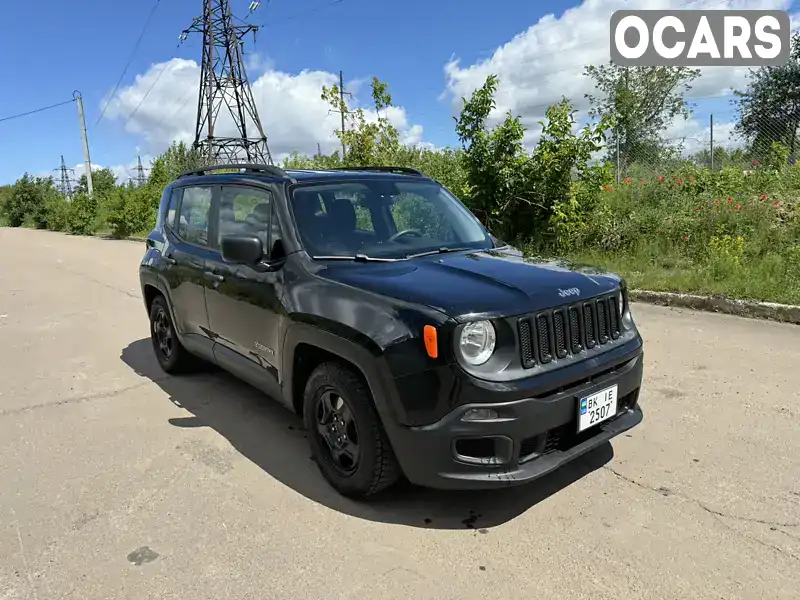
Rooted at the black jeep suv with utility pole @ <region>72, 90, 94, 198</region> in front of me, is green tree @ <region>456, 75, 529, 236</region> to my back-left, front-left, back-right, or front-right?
front-right

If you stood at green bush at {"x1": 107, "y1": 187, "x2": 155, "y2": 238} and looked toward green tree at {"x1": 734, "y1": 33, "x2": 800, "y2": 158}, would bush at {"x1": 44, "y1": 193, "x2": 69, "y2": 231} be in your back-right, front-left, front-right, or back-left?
back-left

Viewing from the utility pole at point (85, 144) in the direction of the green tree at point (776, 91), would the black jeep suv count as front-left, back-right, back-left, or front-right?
front-right

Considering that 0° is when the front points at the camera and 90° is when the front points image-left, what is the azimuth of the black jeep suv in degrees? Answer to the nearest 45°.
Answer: approximately 315°

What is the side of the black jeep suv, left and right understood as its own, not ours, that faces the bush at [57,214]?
back

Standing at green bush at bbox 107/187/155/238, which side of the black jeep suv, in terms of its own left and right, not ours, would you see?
back

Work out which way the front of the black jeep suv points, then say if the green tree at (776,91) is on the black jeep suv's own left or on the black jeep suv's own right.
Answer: on the black jeep suv's own left

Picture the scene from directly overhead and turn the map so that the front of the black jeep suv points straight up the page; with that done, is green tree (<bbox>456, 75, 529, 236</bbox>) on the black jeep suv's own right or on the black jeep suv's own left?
on the black jeep suv's own left

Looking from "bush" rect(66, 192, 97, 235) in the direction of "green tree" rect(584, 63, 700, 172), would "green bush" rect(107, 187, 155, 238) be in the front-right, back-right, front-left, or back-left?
front-right

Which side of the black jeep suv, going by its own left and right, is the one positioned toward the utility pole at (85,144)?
back

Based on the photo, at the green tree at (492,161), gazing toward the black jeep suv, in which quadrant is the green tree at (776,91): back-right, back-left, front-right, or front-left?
back-left
